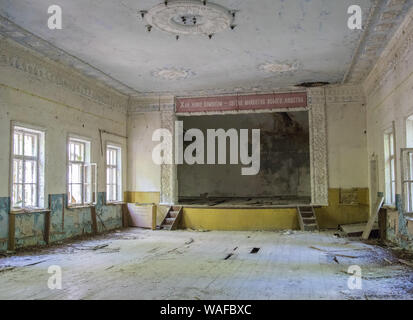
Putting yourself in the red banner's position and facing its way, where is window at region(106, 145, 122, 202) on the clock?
The window is roughly at 3 o'clock from the red banner.

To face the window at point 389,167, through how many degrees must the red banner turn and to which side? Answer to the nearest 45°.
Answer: approximately 45° to its left

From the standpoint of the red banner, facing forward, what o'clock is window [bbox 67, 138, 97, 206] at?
The window is roughly at 2 o'clock from the red banner.

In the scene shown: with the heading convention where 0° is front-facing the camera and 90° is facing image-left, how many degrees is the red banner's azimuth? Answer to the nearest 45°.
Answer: approximately 0°
